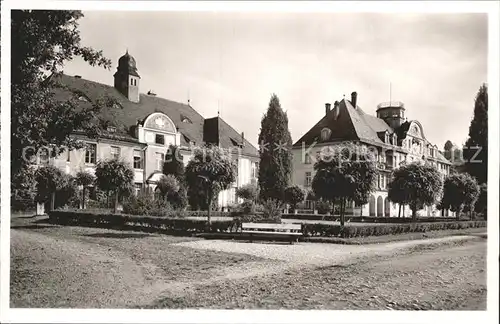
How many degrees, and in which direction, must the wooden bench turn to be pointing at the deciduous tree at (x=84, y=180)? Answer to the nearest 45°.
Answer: approximately 90° to its right

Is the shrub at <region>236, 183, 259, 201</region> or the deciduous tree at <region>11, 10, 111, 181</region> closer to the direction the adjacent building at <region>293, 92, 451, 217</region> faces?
the deciduous tree
